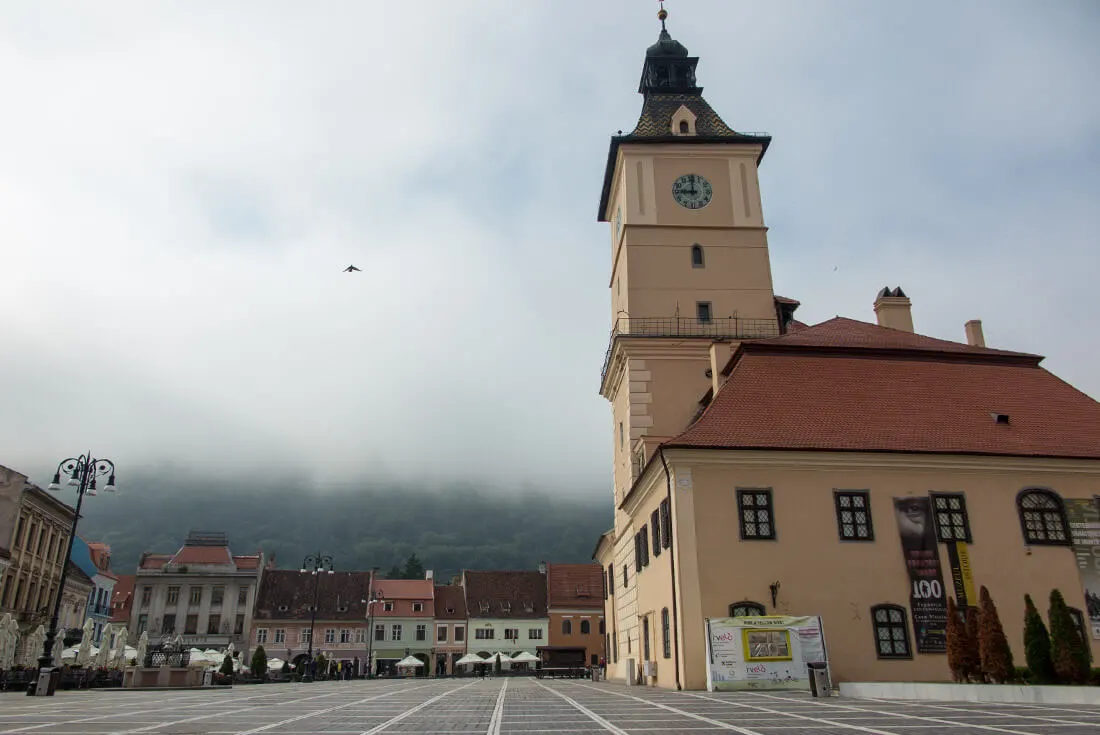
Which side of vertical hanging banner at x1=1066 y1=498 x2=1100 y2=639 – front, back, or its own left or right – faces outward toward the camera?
front

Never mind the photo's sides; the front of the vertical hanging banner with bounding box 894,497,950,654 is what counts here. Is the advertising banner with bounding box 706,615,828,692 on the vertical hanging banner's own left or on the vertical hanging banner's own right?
on the vertical hanging banner's own right

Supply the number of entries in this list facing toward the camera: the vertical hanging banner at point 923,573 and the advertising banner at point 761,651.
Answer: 2

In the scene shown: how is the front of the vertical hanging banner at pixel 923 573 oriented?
toward the camera

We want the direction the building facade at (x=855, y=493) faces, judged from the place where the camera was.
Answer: facing the viewer

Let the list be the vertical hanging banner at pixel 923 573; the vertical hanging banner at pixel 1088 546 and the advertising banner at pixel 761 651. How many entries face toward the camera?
3

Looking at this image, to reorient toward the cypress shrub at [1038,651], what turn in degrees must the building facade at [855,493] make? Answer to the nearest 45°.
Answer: approximately 45° to its left
